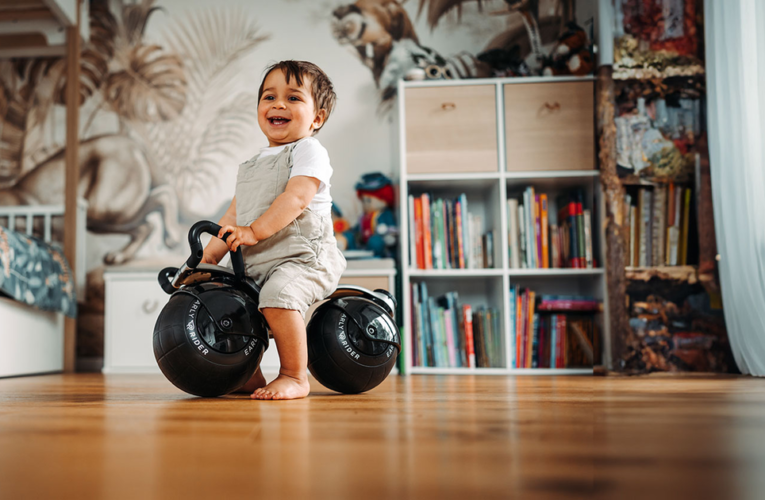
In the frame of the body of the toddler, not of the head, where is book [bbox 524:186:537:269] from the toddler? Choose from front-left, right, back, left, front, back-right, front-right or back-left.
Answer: back

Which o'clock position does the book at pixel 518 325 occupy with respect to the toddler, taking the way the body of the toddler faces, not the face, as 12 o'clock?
The book is roughly at 6 o'clock from the toddler.

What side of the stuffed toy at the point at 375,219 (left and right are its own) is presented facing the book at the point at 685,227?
left

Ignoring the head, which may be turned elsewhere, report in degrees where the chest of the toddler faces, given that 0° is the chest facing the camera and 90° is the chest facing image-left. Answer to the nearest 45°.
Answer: approximately 45°

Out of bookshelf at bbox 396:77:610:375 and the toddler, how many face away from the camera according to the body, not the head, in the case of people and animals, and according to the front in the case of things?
0

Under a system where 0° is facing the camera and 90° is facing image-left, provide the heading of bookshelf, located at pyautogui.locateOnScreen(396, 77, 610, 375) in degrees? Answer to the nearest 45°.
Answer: approximately 0°

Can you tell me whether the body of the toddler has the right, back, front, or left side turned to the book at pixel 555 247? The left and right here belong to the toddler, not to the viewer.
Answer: back

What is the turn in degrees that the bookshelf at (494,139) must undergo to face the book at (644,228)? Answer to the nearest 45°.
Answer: approximately 45° to its left

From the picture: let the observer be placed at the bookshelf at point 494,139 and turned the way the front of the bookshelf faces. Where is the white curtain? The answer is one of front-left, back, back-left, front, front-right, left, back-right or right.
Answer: front-left

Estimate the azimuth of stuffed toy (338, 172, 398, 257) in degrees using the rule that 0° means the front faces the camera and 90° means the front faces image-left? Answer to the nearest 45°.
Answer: approximately 45°

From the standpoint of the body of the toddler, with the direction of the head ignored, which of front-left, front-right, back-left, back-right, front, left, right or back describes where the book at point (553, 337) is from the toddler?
back

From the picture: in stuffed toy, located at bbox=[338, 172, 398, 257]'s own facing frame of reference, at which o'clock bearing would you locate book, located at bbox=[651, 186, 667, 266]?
The book is roughly at 9 o'clock from the stuffed toy.

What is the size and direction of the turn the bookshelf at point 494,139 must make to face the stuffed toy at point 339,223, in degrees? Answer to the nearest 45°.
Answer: approximately 90° to its right
